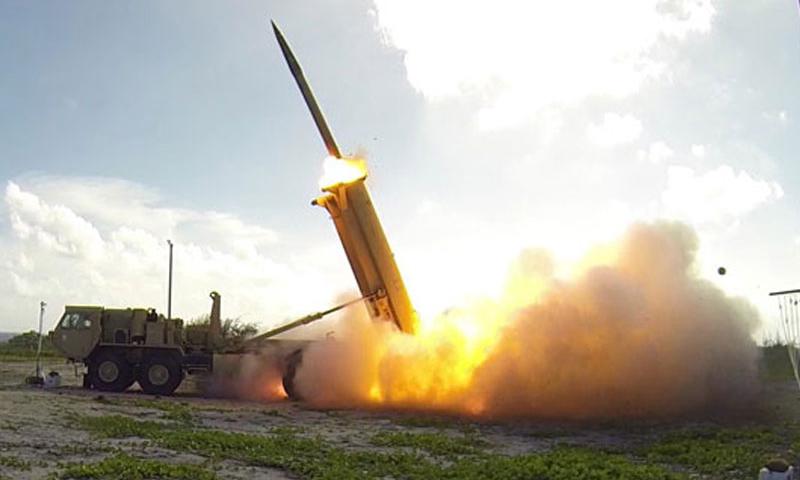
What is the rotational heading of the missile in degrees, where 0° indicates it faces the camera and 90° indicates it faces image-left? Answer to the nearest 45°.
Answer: approximately 90°

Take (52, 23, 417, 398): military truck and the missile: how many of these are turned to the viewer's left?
2

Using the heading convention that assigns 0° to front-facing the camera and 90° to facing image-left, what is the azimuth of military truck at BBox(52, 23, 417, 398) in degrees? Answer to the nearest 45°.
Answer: approximately 90°
